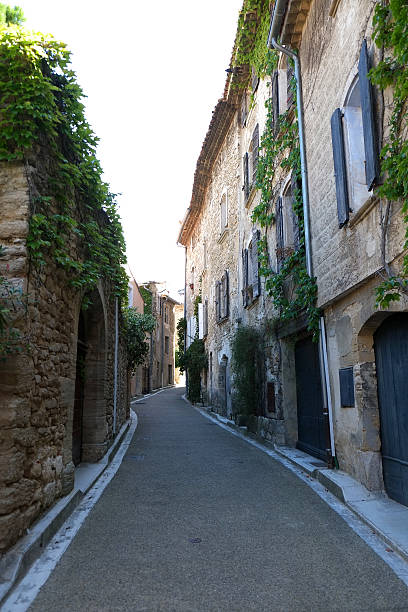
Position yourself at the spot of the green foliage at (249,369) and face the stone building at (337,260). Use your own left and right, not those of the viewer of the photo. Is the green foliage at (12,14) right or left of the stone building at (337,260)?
right

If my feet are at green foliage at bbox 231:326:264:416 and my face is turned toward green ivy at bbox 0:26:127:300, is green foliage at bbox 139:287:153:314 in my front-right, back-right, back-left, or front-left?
back-right

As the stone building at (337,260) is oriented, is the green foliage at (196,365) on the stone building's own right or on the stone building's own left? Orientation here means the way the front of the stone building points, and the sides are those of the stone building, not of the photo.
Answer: on the stone building's own right

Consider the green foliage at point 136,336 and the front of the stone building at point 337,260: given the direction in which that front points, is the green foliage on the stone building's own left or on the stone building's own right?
on the stone building's own right

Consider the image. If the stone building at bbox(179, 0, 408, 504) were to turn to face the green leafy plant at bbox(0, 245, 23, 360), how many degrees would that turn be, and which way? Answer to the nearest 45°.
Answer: approximately 45° to its left

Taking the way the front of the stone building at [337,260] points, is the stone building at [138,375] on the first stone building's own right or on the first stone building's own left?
on the first stone building's own right

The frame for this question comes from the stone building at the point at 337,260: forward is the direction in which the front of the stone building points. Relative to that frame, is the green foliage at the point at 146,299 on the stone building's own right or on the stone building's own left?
on the stone building's own right

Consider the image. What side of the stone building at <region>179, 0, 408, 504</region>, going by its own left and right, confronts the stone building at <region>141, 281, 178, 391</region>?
right

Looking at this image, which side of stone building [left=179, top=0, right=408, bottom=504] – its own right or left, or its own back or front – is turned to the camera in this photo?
left

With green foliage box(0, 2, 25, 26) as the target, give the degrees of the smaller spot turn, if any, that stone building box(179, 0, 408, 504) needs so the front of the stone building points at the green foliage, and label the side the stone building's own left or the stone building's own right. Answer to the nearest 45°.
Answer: approximately 45° to the stone building's own left
